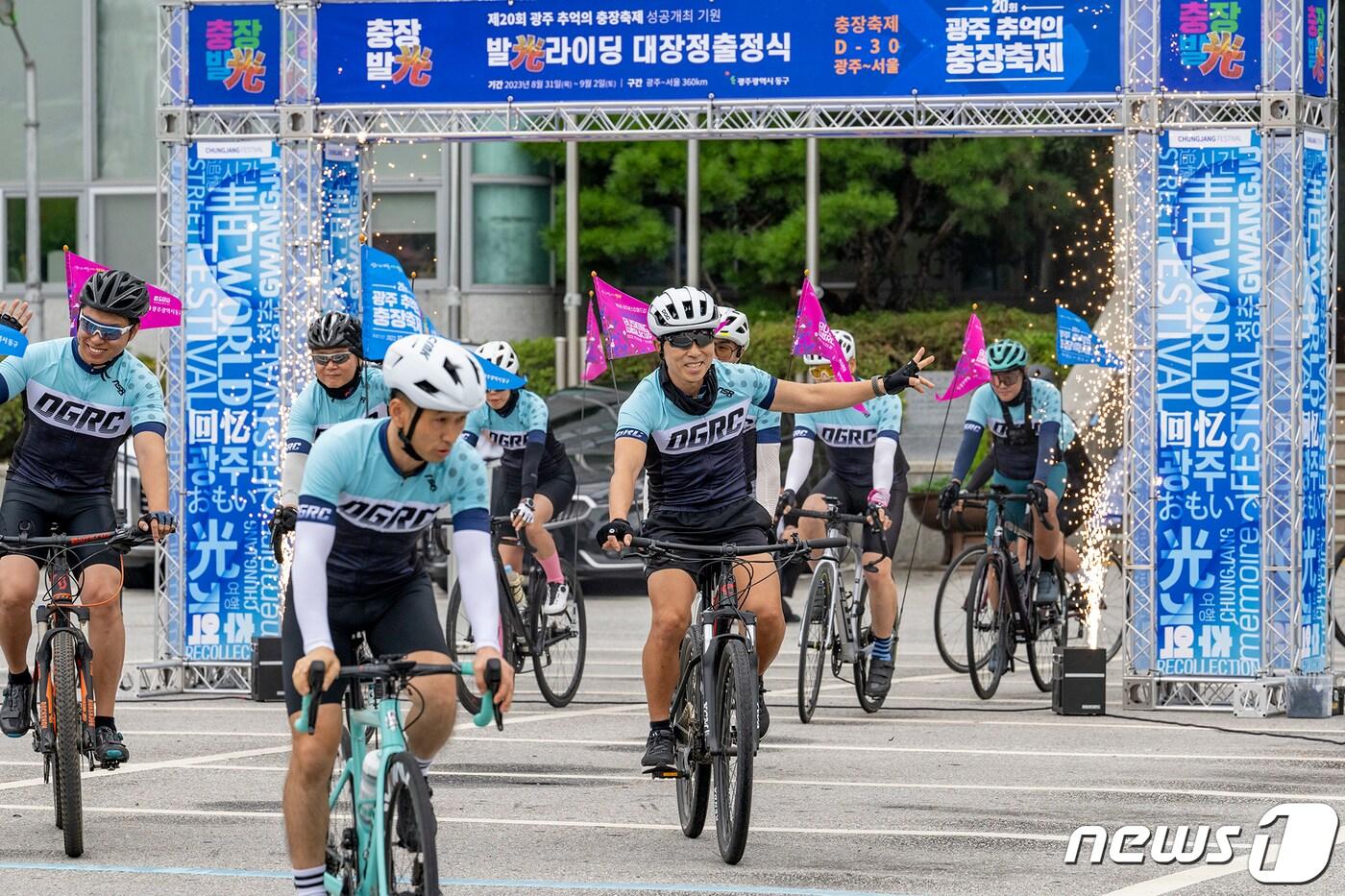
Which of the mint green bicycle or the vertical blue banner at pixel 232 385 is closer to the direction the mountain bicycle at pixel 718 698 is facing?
the mint green bicycle

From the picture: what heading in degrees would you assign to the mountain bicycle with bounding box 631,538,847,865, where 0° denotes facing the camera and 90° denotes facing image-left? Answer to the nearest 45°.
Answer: approximately 0°
